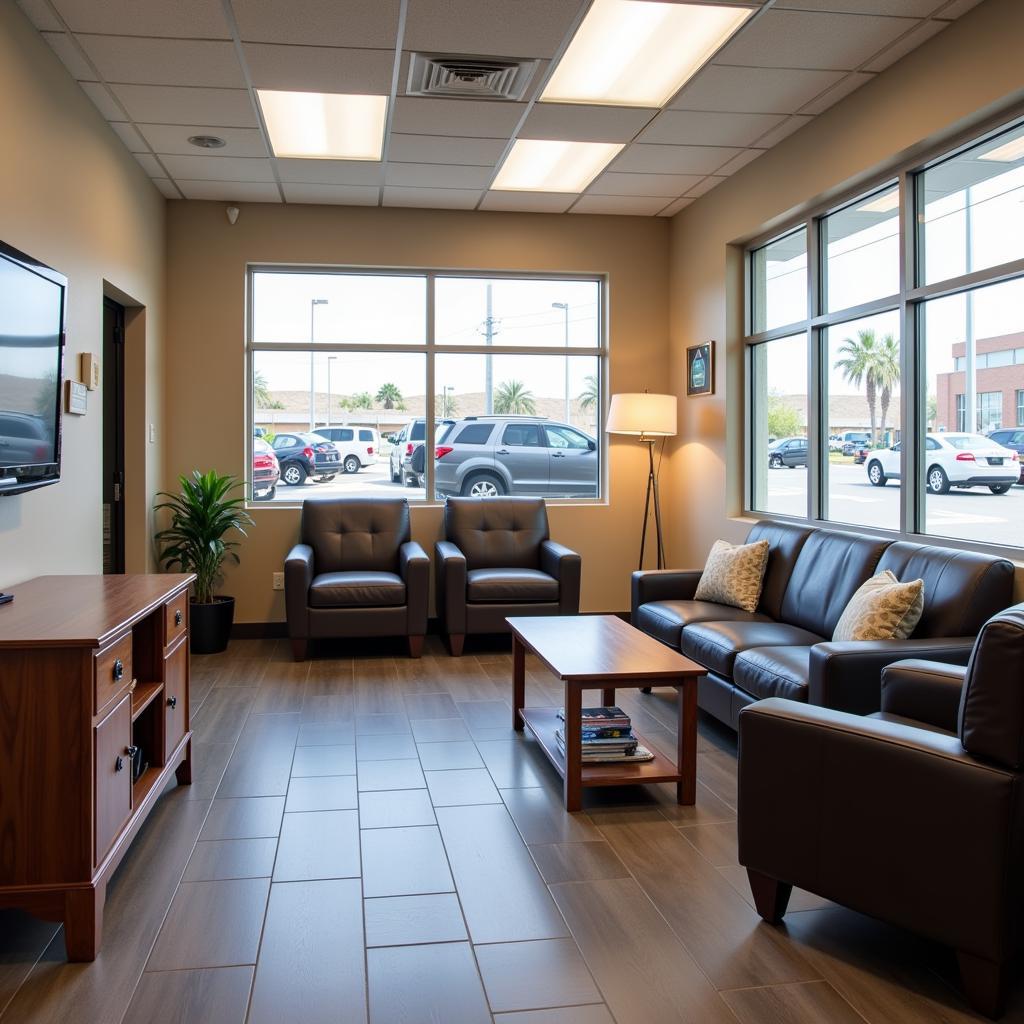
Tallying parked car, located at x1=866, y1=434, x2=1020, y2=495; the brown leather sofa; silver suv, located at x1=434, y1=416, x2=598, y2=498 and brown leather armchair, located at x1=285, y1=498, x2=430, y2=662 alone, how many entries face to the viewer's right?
1

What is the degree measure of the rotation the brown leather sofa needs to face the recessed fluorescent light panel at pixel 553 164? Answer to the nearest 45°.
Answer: approximately 90° to its right

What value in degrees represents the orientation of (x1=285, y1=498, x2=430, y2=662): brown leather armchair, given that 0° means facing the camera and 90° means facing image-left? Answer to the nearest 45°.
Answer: approximately 0°

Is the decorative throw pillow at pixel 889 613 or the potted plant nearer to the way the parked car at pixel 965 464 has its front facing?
the potted plant

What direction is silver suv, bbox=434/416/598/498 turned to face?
to the viewer's right

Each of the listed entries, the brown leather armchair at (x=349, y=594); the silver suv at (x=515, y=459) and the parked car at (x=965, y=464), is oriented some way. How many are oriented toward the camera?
1

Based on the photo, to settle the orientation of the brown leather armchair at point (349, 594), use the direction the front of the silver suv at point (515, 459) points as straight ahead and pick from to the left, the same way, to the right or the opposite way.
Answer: to the right

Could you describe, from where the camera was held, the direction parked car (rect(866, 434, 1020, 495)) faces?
facing away from the viewer and to the left of the viewer

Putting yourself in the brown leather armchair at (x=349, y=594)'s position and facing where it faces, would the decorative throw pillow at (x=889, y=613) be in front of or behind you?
in front

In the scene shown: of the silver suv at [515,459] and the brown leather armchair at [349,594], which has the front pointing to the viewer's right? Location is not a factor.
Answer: the silver suv

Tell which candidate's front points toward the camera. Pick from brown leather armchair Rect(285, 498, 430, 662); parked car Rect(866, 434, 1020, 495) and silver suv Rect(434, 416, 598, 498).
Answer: the brown leather armchair

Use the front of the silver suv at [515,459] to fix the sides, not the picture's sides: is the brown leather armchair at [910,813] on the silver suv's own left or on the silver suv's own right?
on the silver suv's own right
